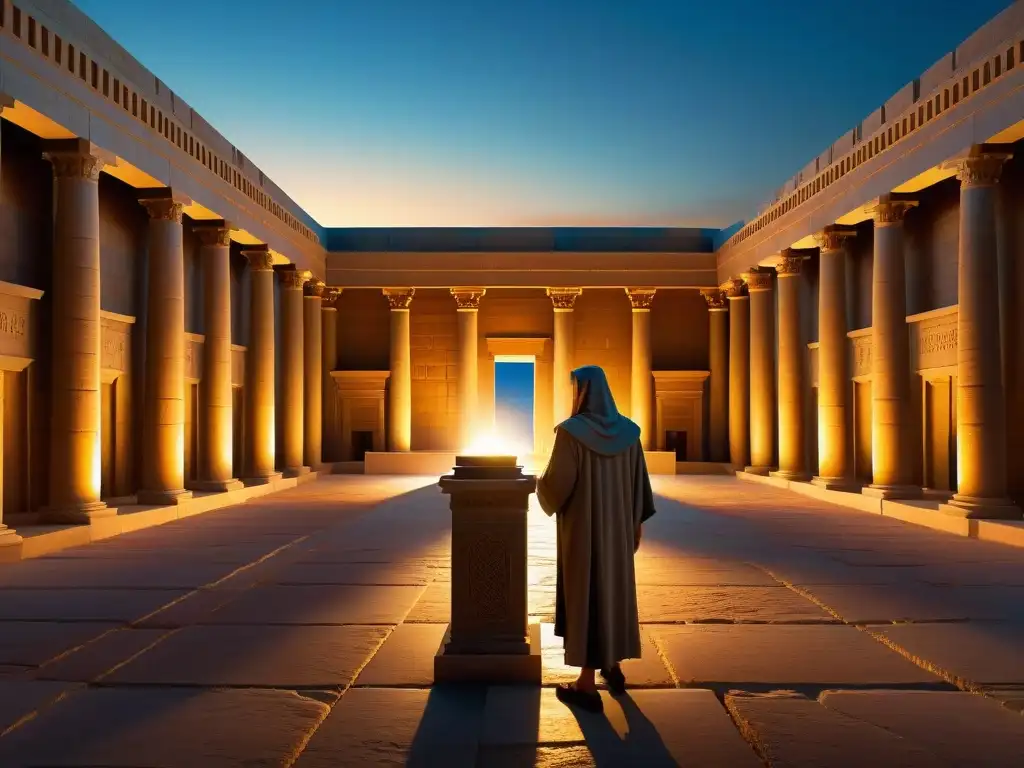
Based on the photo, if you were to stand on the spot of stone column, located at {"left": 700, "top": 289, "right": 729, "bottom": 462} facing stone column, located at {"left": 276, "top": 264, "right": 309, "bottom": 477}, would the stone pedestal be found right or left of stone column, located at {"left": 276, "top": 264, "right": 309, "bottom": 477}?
left

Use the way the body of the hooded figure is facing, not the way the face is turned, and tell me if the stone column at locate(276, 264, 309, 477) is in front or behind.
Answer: in front

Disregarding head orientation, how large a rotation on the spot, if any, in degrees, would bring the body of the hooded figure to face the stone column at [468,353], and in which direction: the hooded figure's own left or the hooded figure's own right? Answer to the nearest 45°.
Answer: approximately 45° to the hooded figure's own right

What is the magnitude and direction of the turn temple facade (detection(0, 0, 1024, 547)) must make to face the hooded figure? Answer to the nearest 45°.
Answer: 0° — it already faces them

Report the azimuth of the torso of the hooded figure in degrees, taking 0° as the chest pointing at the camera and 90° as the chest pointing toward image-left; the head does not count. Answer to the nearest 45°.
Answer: approximately 135°

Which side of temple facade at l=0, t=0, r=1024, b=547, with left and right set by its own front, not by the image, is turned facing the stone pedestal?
front

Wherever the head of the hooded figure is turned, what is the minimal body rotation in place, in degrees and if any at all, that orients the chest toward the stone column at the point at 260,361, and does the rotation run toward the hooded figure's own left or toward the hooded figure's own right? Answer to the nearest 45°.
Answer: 0° — they already face it

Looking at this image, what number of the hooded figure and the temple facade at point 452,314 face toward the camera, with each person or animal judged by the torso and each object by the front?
1

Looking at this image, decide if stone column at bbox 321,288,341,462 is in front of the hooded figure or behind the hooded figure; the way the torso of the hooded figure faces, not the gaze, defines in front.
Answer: in front

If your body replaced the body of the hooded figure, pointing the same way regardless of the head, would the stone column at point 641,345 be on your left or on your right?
on your right
